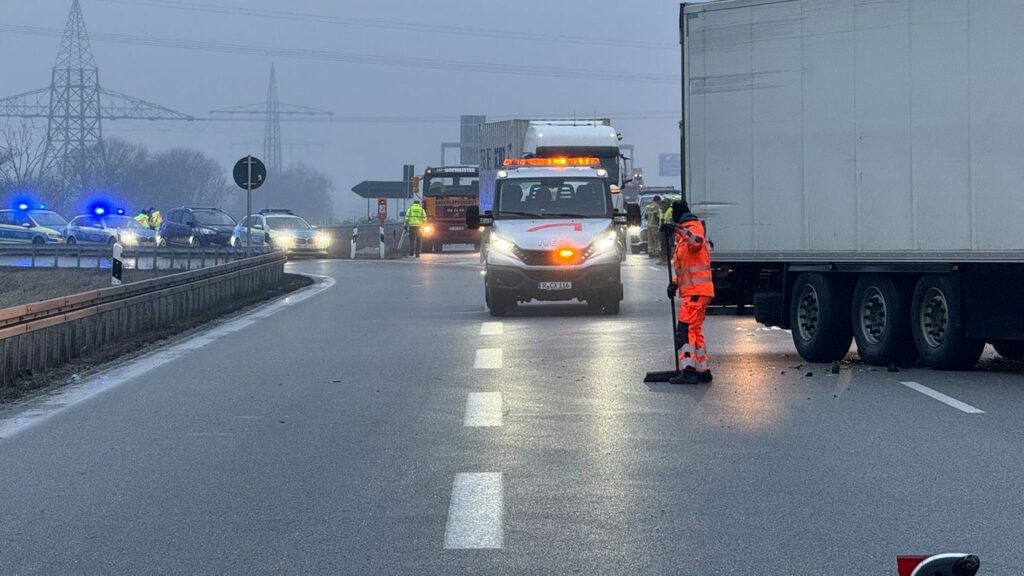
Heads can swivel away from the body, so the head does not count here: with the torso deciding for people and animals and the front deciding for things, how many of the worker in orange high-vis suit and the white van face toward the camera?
1

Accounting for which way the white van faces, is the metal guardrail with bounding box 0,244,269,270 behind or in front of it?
behind

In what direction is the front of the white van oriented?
toward the camera

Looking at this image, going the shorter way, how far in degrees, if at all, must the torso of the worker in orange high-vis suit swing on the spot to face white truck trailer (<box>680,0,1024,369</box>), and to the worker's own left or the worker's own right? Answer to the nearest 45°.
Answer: approximately 135° to the worker's own right

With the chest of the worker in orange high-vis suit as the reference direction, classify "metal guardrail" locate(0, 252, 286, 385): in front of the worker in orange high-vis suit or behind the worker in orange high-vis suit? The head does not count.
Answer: in front

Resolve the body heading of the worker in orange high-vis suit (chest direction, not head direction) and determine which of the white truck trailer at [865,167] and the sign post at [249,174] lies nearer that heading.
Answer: the sign post

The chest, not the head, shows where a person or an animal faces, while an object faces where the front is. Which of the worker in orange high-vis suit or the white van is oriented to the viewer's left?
the worker in orange high-vis suit

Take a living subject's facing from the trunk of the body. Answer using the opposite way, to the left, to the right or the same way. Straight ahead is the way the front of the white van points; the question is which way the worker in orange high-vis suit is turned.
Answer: to the right

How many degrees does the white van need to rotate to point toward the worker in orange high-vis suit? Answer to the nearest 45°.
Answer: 0° — it already faces them

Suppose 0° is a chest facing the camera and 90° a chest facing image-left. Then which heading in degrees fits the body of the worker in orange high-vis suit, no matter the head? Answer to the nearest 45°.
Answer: approximately 90°

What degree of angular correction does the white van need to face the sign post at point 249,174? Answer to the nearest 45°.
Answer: approximately 135° to its right
